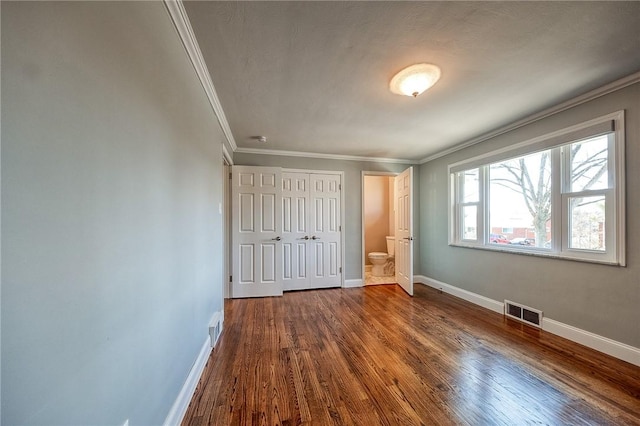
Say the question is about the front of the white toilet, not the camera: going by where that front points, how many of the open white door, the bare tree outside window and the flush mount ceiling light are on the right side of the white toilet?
0

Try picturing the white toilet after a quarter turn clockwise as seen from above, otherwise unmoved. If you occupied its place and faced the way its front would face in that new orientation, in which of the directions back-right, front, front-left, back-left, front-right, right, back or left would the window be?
back-right

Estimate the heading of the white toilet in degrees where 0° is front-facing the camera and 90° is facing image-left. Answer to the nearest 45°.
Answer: approximately 90°

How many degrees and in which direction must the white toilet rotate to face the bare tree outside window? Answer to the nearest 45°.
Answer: approximately 135° to its left

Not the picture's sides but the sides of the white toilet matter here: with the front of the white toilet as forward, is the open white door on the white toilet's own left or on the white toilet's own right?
on the white toilet's own left

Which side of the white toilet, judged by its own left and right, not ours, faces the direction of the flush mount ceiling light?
left
